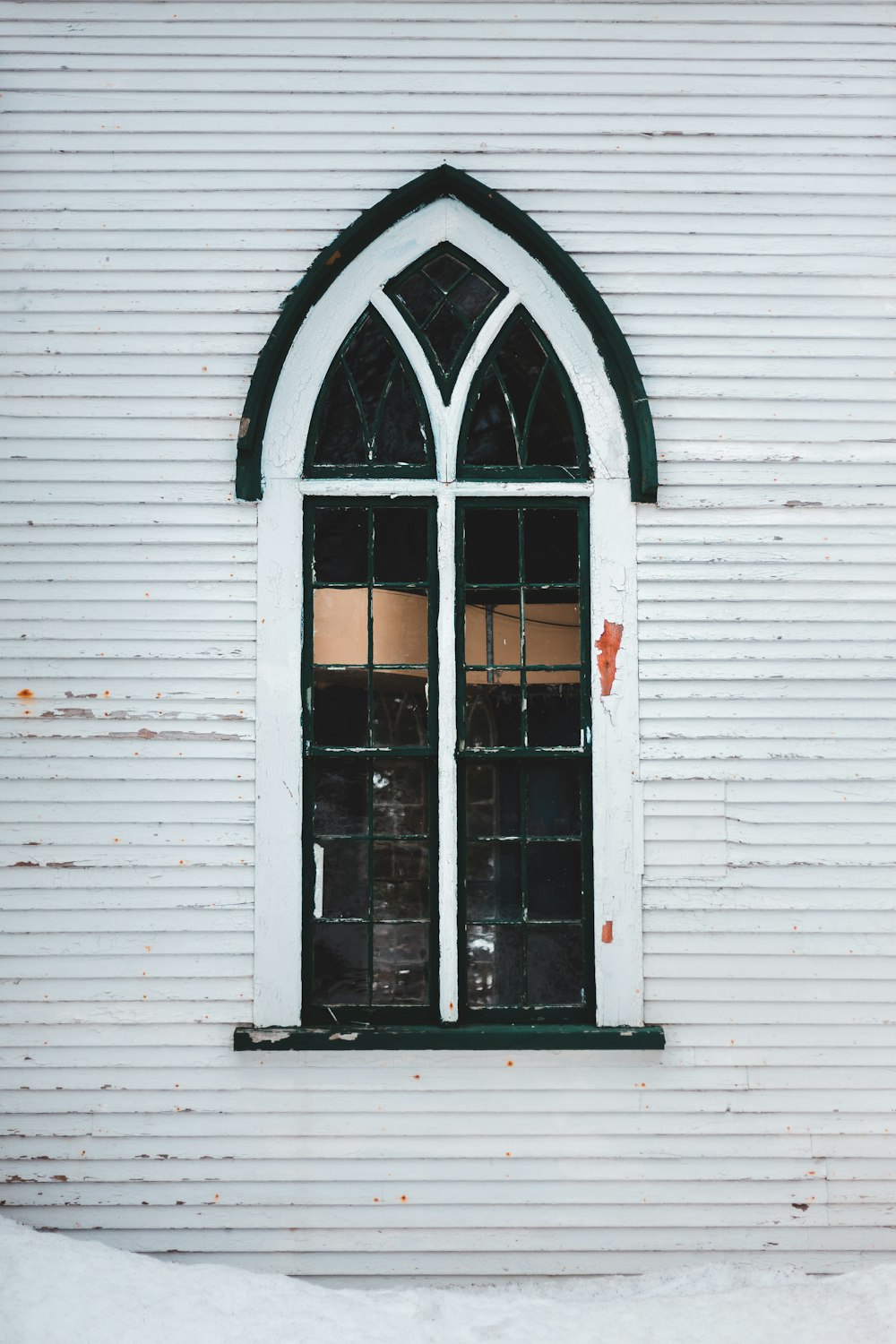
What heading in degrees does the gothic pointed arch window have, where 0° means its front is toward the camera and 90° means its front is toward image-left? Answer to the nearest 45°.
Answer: approximately 0°
